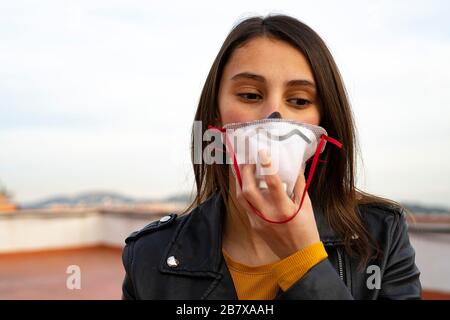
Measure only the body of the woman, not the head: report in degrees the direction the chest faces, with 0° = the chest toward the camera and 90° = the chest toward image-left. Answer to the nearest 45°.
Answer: approximately 0°
